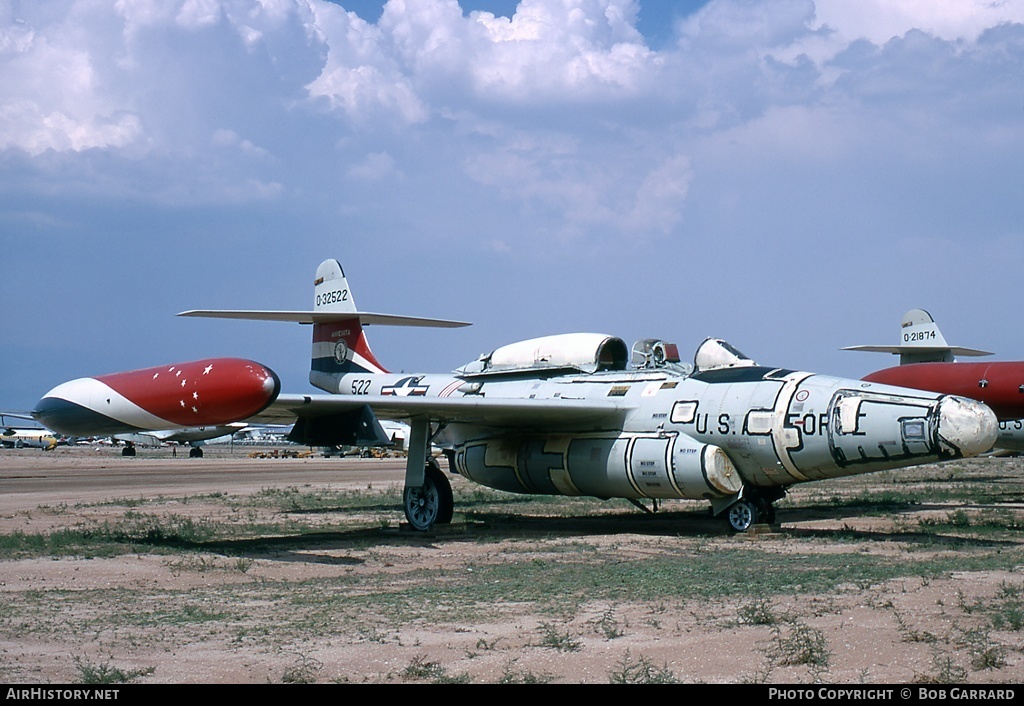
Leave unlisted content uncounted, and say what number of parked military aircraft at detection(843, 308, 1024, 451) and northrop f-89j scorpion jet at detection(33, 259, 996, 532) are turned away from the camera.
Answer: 0

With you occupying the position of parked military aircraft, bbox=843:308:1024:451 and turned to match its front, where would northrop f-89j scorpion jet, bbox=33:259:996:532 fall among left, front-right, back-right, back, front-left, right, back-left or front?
right

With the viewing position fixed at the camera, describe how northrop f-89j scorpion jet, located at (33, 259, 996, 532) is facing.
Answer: facing the viewer and to the right of the viewer

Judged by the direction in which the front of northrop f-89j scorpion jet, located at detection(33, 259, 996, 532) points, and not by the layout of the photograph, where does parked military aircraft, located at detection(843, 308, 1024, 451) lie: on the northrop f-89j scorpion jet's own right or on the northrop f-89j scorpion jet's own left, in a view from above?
on the northrop f-89j scorpion jet's own left
